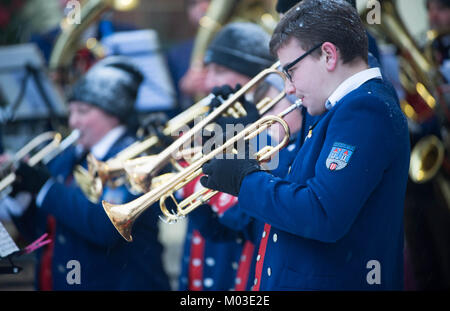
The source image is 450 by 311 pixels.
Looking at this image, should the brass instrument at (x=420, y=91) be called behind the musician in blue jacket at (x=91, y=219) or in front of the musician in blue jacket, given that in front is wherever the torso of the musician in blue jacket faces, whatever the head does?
behind

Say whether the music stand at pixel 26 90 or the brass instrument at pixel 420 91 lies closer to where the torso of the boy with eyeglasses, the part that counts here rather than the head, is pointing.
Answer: the music stand

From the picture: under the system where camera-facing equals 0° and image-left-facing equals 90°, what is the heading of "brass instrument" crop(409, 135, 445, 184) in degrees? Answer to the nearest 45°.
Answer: approximately 45°

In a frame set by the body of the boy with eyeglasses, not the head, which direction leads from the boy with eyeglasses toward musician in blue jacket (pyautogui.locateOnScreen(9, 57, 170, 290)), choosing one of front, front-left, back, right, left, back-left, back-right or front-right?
front-right

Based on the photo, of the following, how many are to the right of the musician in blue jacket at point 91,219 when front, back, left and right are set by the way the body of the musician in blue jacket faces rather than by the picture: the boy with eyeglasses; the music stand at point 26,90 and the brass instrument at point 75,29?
2

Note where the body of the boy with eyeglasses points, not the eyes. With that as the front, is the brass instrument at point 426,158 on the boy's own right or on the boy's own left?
on the boy's own right

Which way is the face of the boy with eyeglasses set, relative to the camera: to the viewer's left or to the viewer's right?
to the viewer's left

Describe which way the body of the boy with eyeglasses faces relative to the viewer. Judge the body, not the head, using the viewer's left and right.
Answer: facing to the left of the viewer

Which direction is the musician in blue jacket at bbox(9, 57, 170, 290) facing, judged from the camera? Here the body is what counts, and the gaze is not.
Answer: to the viewer's left

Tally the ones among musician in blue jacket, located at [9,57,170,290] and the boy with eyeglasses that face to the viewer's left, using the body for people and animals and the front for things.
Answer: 2

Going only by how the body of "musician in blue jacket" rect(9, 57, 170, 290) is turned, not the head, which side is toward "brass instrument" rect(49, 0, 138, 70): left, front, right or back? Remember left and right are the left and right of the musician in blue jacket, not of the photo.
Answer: right
